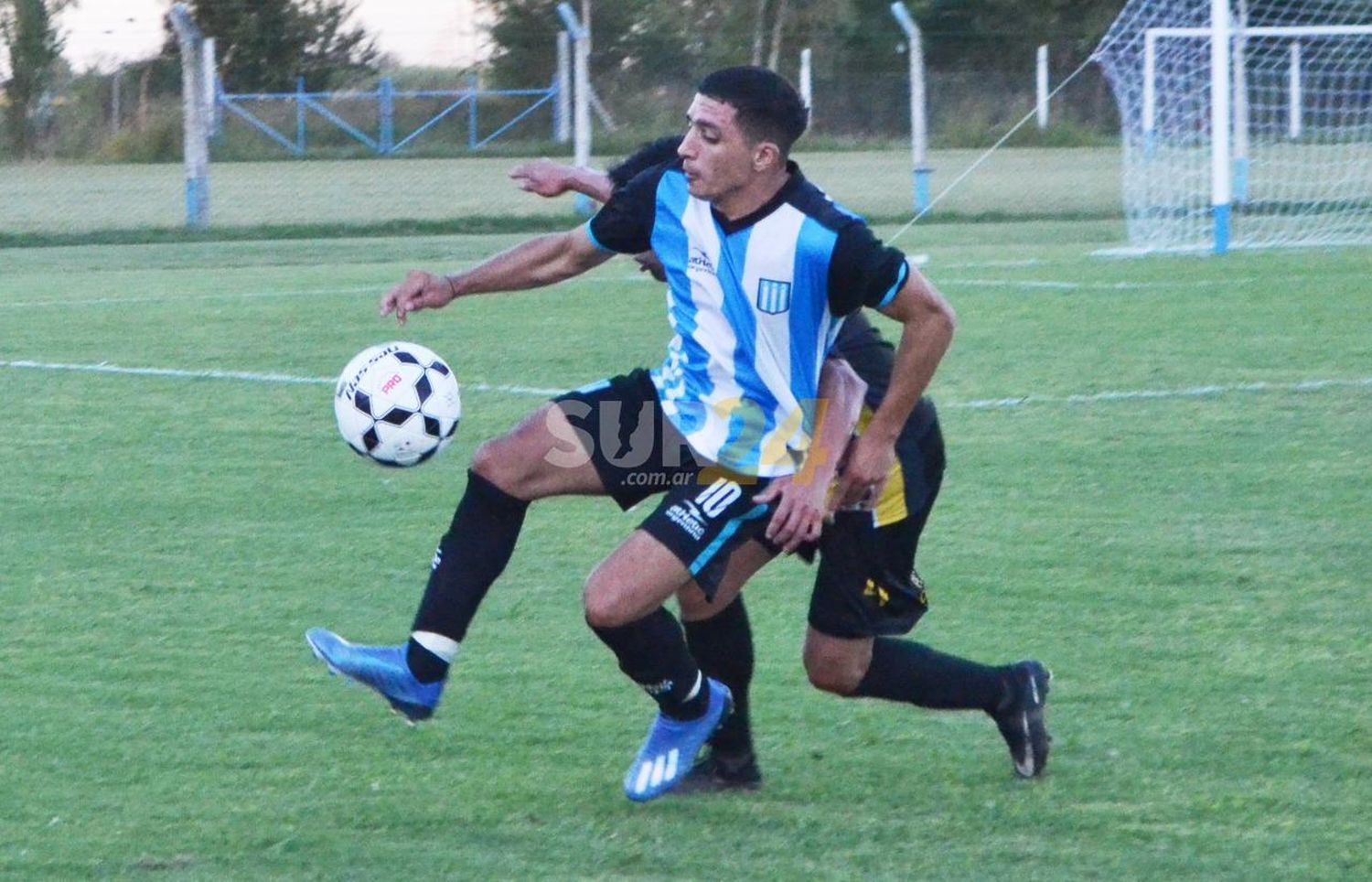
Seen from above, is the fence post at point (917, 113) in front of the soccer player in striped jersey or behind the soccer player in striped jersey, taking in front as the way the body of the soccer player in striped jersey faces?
behind

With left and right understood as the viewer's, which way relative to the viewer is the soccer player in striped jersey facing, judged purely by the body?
facing the viewer and to the left of the viewer

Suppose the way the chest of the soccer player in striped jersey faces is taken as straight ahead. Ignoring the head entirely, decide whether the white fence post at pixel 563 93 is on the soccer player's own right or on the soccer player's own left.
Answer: on the soccer player's own right

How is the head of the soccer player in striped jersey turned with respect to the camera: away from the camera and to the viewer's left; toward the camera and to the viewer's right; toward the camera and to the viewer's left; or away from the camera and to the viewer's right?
toward the camera and to the viewer's left

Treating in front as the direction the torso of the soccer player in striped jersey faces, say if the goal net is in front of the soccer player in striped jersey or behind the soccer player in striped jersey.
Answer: behind

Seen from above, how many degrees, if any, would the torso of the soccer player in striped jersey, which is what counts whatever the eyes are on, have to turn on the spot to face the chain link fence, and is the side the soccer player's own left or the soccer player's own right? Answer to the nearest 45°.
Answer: approximately 135° to the soccer player's own right

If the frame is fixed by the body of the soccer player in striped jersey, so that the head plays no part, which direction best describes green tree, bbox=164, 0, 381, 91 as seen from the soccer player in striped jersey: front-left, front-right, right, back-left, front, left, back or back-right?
back-right
